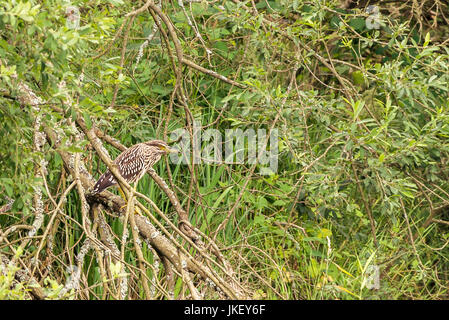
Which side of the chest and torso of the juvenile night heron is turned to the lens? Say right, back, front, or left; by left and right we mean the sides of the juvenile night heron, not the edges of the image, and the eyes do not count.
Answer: right
